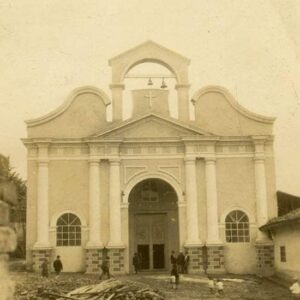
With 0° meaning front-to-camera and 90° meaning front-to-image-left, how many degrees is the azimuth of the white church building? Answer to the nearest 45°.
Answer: approximately 0°

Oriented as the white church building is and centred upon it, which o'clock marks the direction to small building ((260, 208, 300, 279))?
The small building is roughly at 10 o'clock from the white church building.

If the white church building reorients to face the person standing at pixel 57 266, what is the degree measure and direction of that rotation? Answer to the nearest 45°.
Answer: approximately 90° to its right
